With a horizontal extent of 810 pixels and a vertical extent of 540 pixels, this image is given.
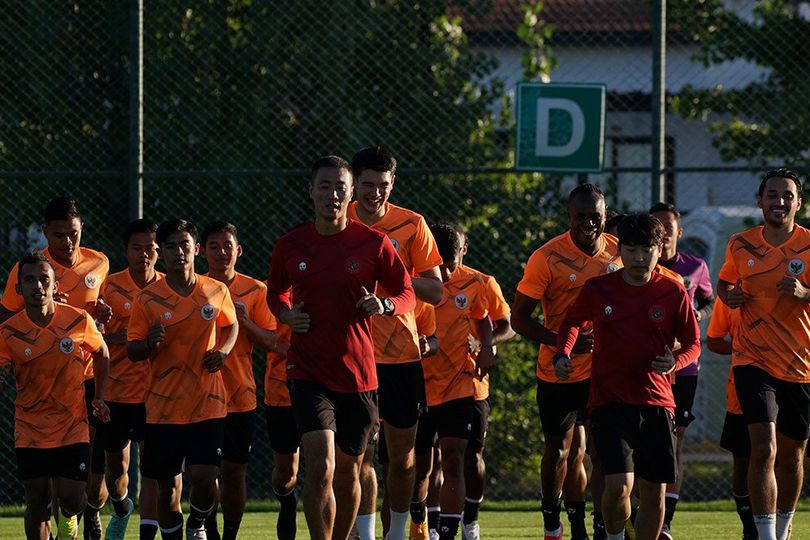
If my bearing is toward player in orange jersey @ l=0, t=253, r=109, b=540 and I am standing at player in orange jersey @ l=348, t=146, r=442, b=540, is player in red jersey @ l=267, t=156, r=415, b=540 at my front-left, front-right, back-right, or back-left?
front-left

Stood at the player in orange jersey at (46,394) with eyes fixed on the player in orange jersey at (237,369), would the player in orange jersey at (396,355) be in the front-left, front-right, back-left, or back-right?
front-right

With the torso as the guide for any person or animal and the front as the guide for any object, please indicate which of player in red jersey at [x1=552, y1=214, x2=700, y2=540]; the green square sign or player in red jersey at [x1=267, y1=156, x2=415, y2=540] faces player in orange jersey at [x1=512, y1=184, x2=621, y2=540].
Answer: the green square sign

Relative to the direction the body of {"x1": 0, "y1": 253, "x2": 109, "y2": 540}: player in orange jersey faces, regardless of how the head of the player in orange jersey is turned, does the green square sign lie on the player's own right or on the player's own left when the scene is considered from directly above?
on the player's own left

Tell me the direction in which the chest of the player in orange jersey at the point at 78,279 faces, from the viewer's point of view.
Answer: toward the camera

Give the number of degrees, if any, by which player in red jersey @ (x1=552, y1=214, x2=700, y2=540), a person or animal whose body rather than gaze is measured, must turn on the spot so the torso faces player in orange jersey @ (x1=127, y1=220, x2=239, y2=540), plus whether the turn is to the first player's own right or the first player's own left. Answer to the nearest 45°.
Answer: approximately 90° to the first player's own right

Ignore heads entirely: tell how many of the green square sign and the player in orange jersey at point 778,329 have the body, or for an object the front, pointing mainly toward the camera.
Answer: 2

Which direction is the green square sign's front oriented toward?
toward the camera

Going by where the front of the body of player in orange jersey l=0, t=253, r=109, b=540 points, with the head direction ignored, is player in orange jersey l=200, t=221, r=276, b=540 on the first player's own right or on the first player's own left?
on the first player's own left

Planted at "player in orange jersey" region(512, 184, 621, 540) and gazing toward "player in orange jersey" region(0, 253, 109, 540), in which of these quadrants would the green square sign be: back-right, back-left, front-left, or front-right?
back-right
